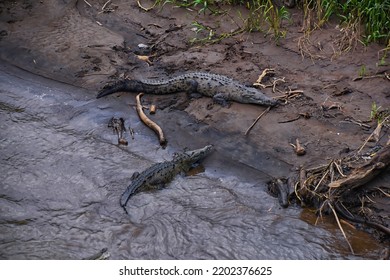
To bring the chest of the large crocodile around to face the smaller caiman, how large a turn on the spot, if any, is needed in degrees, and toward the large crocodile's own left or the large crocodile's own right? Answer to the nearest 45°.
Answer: approximately 90° to the large crocodile's own right

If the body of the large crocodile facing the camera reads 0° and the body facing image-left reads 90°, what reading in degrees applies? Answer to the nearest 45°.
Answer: approximately 270°

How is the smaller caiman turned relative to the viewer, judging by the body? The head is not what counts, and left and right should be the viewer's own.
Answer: facing away from the viewer and to the right of the viewer

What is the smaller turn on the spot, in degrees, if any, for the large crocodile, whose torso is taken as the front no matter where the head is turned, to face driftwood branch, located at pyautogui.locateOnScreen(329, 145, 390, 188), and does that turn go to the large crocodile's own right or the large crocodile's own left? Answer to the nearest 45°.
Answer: approximately 45° to the large crocodile's own right

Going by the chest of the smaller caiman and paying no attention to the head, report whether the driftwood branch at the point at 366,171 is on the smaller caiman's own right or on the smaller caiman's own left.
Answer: on the smaller caiman's own right

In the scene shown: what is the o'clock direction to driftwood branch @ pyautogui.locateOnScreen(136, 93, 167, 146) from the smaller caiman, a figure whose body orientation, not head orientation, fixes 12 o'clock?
The driftwood branch is roughly at 10 o'clock from the smaller caiman.
